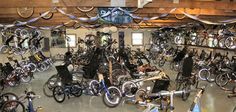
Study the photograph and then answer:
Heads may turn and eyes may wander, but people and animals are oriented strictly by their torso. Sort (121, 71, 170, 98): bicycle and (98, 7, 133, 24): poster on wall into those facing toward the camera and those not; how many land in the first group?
1

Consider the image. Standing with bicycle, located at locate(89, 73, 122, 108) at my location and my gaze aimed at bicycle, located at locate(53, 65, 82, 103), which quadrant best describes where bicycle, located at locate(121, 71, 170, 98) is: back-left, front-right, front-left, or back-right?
back-right

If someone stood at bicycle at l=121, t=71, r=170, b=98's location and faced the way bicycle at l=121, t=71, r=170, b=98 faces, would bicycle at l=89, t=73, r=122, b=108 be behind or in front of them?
in front

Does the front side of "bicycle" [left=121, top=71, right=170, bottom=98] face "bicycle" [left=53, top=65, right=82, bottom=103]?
yes

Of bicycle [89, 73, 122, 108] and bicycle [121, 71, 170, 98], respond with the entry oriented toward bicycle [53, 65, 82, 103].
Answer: bicycle [121, 71, 170, 98]

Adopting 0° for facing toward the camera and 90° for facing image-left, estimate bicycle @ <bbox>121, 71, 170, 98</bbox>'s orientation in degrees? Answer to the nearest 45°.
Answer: approximately 90°

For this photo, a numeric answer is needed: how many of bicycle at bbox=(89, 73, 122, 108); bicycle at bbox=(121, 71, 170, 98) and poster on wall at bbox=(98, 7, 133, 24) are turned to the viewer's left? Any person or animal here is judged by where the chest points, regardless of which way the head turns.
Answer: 1

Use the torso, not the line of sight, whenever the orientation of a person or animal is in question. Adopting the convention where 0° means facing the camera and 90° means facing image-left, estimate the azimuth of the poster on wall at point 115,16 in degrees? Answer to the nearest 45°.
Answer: approximately 0°
